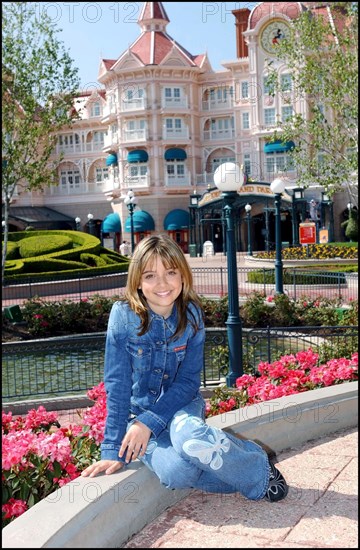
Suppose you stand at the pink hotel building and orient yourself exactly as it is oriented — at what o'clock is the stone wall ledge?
The stone wall ledge is roughly at 12 o'clock from the pink hotel building.

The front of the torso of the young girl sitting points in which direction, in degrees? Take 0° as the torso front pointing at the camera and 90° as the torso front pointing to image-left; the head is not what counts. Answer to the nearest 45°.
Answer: approximately 0°

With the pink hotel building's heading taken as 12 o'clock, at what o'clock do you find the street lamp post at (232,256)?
The street lamp post is roughly at 12 o'clock from the pink hotel building.

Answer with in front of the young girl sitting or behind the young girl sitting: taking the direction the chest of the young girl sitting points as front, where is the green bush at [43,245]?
behind

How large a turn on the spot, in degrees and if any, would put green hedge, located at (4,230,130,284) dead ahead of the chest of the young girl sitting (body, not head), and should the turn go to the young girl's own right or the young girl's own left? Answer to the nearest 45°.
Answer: approximately 180°

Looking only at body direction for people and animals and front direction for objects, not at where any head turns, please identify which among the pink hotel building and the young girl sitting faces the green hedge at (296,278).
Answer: the pink hotel building

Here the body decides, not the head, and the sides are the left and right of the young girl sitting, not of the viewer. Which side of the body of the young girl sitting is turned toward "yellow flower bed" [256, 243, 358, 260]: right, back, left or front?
back

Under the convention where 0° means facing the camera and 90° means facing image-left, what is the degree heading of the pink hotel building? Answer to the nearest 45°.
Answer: approximately 0°

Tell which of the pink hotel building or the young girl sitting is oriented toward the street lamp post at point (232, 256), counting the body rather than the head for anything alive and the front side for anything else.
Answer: the pink hotel building

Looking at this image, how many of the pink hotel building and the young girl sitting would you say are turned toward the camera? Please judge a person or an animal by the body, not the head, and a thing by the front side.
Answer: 2

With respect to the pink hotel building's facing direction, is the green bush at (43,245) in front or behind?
in front
